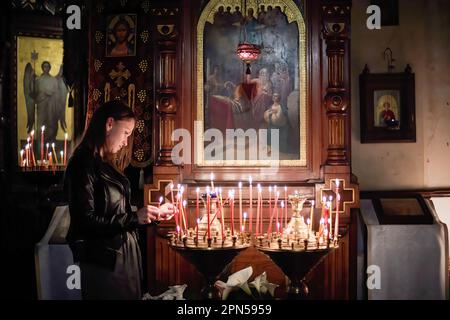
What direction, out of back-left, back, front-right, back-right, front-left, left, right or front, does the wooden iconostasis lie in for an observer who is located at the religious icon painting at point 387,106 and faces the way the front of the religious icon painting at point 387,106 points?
front-right

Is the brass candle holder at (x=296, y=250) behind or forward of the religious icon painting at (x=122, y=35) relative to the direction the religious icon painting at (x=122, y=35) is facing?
forward

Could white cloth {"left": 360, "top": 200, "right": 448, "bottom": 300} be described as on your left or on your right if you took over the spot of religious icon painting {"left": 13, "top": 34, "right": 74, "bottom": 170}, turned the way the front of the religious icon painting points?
on your left

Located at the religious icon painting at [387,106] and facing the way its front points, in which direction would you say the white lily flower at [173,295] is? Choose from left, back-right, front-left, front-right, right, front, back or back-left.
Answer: front-right

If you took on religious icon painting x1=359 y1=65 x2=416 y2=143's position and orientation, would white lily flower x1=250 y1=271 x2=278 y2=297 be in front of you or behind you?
in front

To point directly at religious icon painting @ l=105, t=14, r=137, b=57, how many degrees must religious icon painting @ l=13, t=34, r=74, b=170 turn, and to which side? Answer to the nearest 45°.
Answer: approximately 45° to its left

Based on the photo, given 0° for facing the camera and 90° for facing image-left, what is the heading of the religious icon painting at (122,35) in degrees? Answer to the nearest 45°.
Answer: approximately 0°

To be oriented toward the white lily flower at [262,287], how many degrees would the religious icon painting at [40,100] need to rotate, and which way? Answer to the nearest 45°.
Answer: approximately 45° to its left
